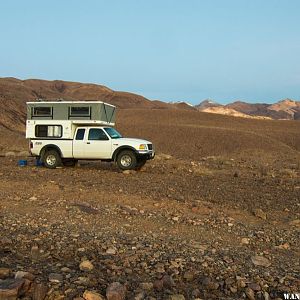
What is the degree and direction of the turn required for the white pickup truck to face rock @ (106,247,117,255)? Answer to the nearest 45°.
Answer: approximately 90° to its right

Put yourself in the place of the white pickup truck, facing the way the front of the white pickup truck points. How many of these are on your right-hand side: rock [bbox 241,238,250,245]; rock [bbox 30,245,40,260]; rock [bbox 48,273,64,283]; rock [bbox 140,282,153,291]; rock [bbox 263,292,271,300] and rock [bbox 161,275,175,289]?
6

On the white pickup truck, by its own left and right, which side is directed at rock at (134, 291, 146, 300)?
right

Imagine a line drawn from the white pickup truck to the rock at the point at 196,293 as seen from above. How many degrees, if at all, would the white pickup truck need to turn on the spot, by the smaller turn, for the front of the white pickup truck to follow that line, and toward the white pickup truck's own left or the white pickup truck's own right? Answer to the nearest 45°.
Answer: approximately 90° to the white pickup truck's own right

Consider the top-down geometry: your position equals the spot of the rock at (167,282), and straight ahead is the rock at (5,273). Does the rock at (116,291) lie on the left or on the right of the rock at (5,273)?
left

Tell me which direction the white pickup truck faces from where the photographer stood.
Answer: facing to the right of the viewer

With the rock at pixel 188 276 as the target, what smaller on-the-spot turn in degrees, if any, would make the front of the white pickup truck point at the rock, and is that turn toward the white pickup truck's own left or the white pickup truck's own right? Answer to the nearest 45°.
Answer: approximately 90° to the white pickup truck's own right

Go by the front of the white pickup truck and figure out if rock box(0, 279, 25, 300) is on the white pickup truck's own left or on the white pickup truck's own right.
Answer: on the white pickup truck's own right

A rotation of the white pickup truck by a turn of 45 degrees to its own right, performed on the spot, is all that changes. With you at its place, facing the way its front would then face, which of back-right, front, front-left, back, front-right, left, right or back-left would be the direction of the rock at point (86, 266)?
front-right

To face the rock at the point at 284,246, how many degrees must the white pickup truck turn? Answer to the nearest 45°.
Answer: approximately 90° to its right

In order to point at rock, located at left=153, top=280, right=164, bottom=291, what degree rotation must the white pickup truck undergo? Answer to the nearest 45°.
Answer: approximately 90° to its right

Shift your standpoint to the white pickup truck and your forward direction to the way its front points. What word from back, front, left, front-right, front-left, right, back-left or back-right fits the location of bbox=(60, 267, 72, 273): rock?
right

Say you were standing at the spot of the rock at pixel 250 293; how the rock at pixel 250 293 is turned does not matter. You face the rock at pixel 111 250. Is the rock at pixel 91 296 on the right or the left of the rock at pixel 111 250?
left
